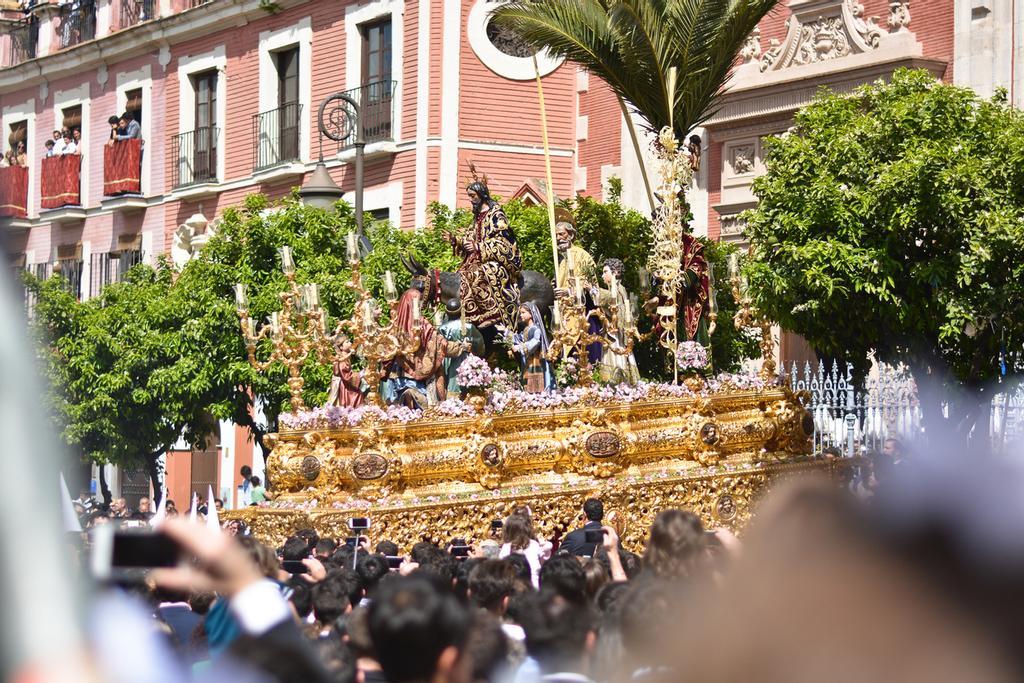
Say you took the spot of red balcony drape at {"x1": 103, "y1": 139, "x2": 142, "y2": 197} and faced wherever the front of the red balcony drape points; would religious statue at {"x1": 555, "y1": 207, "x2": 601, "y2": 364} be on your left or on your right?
on your left

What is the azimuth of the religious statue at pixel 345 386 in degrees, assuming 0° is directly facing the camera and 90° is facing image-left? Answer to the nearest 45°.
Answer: approximately 270°

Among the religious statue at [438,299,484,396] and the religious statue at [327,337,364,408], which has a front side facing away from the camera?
the religious statue at [438,299,484,396]

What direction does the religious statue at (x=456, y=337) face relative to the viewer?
away from the camera

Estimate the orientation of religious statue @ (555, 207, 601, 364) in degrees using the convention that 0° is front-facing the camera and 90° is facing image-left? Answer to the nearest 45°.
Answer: approximately 45°

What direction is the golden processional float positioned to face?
to the viewer's left

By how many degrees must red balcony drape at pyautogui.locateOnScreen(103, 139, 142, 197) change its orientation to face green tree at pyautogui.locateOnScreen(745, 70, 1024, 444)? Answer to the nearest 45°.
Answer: approximately 90° to its left

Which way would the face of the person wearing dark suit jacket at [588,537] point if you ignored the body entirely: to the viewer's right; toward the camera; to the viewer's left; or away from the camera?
away from the camera
